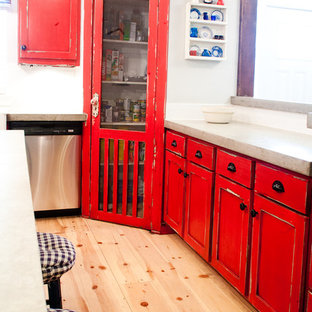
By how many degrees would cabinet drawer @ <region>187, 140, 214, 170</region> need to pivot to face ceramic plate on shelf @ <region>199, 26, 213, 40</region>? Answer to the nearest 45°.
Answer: approximately 135° to its right

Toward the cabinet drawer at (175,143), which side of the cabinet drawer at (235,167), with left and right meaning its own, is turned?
right

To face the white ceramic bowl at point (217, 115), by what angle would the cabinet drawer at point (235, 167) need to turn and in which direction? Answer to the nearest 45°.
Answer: approximately 135° to its right

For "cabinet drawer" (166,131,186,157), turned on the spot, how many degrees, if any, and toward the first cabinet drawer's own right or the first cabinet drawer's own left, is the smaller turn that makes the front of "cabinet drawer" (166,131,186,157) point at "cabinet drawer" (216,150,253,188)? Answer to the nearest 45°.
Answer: approximately 45° to the first cabinet drawer's own left

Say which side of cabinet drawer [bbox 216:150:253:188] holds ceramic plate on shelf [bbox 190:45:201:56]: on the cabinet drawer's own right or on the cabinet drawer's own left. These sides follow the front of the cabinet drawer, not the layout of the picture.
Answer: on the cabinet drawer's own right

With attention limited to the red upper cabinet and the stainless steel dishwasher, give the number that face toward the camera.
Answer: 2

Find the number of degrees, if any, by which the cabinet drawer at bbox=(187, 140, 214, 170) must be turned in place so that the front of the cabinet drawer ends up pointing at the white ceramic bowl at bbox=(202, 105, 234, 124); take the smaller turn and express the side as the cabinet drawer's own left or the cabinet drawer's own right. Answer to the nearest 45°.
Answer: approximately 135° to the cabinet drawer's own right

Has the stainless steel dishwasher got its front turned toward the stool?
yes

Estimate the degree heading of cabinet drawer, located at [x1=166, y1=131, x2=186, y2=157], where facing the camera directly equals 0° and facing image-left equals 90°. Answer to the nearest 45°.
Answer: approximately 45°

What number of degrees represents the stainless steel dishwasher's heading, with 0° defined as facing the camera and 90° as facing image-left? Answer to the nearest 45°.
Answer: approximately 0°
